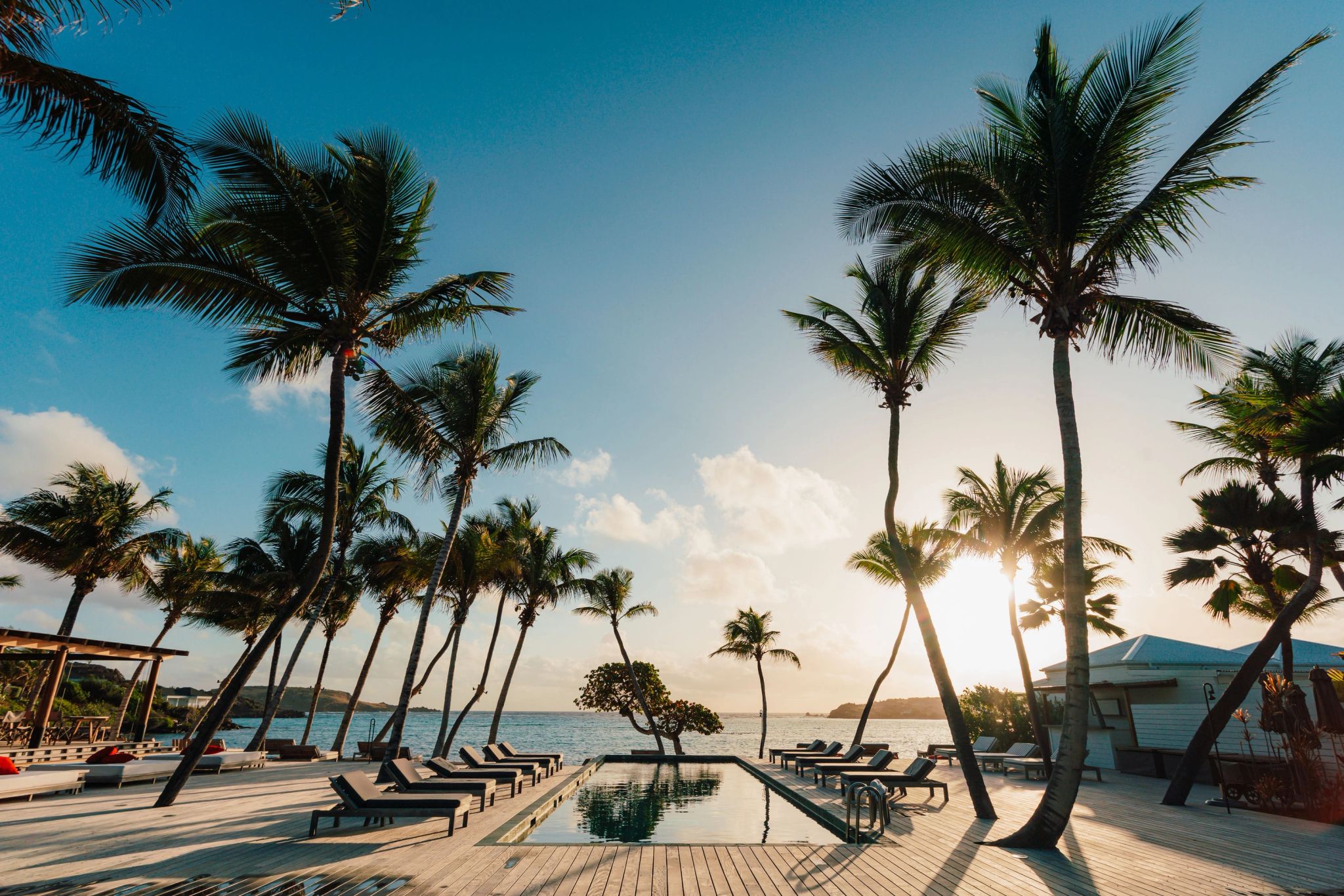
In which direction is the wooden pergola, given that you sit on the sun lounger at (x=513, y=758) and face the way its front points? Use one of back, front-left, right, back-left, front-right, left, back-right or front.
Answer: back

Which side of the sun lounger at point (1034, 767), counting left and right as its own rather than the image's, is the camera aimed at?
left

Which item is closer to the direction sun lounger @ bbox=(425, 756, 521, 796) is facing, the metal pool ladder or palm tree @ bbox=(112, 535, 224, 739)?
the metal pool ladder

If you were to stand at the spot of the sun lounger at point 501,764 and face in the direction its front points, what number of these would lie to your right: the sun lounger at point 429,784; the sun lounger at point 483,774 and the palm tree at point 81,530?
2

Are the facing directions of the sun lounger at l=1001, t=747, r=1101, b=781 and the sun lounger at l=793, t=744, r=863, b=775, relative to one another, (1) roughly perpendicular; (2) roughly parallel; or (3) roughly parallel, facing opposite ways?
roughly parallel

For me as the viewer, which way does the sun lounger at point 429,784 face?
facing to the right of the viewer

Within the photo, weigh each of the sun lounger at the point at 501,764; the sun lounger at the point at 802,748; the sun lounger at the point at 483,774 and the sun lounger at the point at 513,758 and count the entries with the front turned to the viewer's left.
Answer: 1

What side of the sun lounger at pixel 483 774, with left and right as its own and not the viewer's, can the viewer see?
right

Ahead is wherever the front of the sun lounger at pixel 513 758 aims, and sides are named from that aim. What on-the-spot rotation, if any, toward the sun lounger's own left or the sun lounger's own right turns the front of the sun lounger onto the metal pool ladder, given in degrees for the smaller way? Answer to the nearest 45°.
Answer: approximately 45° to the sun lounger's own right

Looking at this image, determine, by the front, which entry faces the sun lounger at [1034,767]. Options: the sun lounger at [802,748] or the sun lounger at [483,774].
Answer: the sun lounger at [483,774]

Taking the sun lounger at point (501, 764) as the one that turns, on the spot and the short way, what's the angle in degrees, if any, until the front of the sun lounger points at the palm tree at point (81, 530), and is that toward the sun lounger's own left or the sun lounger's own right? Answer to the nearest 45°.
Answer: approximately 135° to the sun lounger's own left

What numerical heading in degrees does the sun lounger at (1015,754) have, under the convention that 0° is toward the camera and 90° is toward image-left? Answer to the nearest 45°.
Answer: approximately 90°

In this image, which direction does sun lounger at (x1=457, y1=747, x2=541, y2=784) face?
to the viewer's right

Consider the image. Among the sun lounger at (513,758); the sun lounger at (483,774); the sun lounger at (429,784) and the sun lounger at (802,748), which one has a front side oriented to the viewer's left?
the sun lounger at (802,748)

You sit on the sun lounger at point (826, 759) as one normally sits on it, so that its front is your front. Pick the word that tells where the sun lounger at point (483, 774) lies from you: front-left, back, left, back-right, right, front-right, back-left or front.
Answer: front-left

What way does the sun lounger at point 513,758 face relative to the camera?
to the viewer's right

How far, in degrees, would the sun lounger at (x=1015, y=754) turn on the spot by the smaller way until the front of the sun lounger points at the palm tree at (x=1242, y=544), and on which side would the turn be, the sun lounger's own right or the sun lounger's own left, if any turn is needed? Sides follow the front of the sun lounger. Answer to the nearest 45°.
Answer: approximately 135° to the sun lounger's own left

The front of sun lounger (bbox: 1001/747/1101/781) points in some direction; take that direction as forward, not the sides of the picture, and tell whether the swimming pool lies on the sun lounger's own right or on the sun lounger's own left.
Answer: on the sun lounger's own left

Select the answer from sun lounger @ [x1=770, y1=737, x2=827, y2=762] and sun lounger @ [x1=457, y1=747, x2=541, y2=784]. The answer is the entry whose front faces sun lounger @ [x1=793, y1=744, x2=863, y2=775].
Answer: sun lounger @ [x1=457, y1=747, x2=541, y2=784]

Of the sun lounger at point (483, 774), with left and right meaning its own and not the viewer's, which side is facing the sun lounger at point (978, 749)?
front

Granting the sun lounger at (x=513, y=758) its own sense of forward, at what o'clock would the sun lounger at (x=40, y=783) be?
the sun lounger at (x=40, y=783) is roughly at 5 o'clock from the sun lounger at (x=513, y=758).
